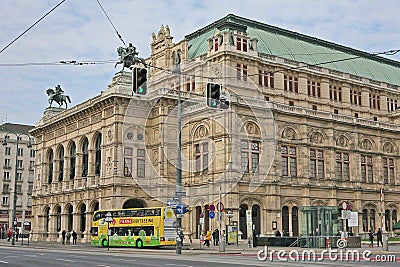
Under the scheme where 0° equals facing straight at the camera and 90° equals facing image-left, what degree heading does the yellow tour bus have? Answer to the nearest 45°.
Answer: approximately 135°

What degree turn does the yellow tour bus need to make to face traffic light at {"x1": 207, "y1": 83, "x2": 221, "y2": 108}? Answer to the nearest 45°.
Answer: approximately 135° to its left

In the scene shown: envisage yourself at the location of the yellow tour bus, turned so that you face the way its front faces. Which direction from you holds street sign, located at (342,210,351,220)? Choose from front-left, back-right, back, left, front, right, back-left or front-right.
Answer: back

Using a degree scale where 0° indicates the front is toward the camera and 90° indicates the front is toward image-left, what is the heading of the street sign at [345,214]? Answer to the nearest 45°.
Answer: approximately 0°

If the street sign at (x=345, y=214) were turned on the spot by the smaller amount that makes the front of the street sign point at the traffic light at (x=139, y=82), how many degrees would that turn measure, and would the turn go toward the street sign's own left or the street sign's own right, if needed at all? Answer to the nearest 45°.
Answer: approximately 45° to the street sign's own right

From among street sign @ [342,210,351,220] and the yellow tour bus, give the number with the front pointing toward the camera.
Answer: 1

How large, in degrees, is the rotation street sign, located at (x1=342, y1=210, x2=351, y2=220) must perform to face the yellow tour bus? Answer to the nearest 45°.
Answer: approximately 135° to its right
